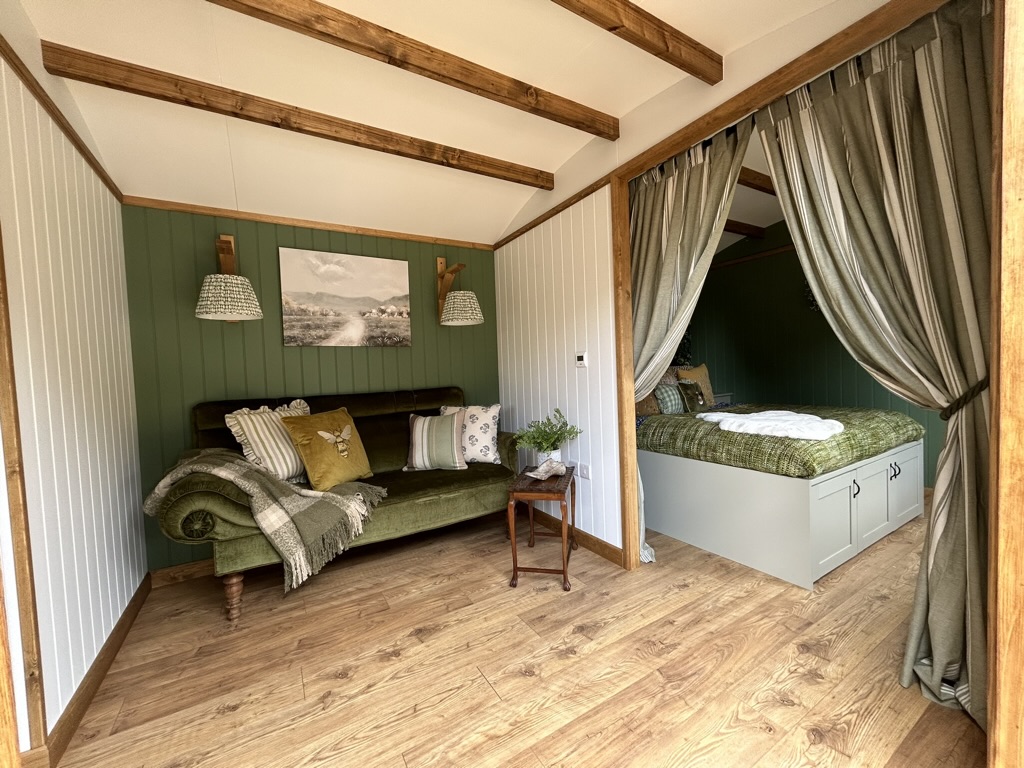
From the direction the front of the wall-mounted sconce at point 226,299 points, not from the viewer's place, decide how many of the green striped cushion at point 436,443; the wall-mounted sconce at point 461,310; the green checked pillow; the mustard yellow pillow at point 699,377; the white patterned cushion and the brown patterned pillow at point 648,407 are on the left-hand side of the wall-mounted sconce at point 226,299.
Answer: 6

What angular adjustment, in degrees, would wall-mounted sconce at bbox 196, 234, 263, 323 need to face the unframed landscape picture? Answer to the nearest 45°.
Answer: approximately 135° to its left

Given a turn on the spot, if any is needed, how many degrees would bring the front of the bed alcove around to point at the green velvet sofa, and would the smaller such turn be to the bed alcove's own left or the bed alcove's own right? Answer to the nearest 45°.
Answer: approximately 90° to the bed alcove's own right

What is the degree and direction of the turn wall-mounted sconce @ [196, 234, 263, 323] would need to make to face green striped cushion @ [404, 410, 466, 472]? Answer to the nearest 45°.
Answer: approximately 90° to its left

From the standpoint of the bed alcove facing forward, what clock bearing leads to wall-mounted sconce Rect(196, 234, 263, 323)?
The wall-mounted sconce is roughly at 3 o'clock from the bed alcove.

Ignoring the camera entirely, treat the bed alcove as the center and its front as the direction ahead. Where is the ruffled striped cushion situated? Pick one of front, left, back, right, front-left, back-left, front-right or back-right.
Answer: right

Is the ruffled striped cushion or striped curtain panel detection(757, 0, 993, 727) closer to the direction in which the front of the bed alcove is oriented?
the striped curtain panel

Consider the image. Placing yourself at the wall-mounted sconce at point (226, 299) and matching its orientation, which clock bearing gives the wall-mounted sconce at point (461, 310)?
the wall-mounted sconce at point (461, 310) is roughly at 9 o'clock from the wall-mounted sconce at point (226, 299).

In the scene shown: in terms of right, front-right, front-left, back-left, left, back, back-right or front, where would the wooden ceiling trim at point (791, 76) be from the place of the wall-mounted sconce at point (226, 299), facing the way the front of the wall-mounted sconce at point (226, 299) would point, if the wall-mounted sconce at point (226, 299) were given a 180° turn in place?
back-right

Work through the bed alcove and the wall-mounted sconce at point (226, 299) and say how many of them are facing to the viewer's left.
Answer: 0
